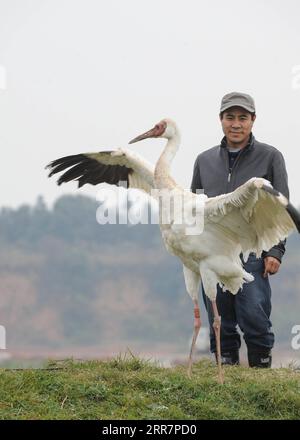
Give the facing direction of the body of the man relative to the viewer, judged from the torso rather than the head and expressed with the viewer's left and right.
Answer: facing the viewer

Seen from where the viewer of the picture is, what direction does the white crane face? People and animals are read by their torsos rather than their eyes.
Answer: facing the viewer and to the left of the viewer
